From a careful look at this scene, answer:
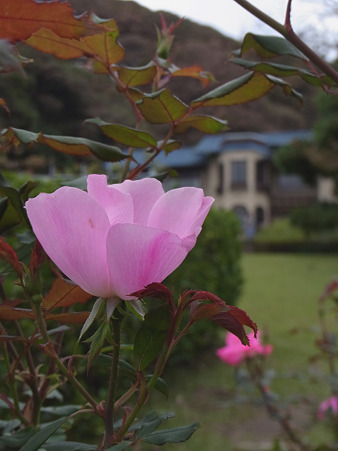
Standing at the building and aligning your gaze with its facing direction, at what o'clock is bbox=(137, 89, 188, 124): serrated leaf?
The serrated leaf is roughly at 12 o'clock from the building.

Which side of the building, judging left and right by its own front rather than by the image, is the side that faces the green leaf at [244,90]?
front

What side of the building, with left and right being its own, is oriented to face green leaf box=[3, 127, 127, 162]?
front

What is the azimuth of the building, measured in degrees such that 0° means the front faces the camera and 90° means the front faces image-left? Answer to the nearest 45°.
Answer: approximately 0°

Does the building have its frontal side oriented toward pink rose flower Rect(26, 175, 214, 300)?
yes

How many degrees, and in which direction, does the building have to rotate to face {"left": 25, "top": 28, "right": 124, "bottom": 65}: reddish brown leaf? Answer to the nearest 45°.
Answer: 0° — it already faces it

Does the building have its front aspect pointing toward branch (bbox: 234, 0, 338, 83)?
yes

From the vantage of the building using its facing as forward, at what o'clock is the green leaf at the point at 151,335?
The green leaf is roughly at 12 o'clock from the building.

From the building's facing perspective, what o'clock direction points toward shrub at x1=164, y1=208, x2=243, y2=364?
The shrub is roughly at 12 o'clock from the building.
